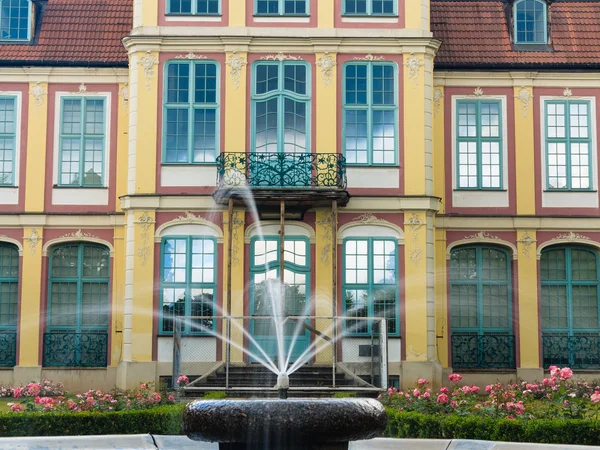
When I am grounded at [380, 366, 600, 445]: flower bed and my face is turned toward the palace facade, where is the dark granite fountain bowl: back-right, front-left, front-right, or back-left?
back-left

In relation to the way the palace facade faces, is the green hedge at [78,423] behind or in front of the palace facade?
in front

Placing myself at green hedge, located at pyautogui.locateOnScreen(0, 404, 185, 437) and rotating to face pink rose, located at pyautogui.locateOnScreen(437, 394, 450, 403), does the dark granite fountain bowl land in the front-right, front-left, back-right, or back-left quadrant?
front-right

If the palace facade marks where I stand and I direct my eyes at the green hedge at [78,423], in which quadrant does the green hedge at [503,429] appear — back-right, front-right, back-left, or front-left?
front-left

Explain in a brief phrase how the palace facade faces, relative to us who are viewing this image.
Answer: facing the viewer

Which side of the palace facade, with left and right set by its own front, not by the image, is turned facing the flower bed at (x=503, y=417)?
front

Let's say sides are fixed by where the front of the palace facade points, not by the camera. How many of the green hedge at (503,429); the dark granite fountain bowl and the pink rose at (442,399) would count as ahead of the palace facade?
3

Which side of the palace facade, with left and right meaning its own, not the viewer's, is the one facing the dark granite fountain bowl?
front

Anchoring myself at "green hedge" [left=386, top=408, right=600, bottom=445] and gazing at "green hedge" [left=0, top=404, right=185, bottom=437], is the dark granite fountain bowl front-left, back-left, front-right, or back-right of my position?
front-left

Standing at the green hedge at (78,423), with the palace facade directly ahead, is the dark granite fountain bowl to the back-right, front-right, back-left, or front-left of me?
back-right
